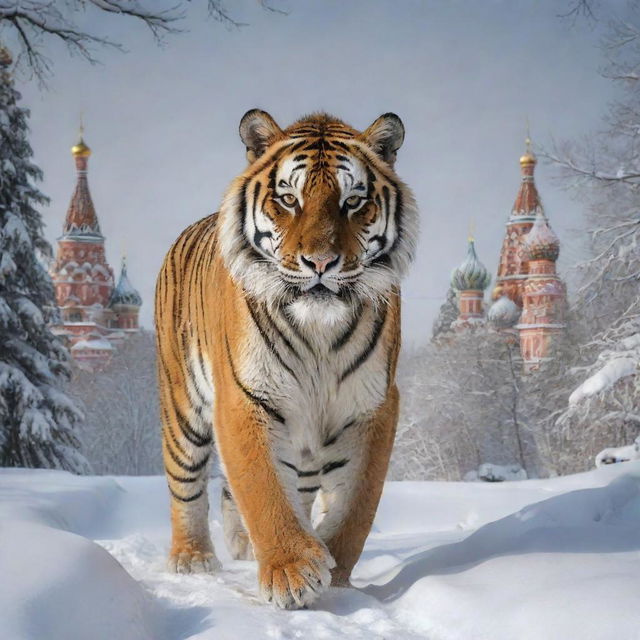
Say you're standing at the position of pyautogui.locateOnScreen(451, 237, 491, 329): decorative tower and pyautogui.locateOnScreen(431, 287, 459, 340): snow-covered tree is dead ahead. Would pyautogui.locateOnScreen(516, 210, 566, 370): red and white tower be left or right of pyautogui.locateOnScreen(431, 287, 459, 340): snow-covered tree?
left

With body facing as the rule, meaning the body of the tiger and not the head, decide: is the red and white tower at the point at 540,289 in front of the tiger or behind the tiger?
behind

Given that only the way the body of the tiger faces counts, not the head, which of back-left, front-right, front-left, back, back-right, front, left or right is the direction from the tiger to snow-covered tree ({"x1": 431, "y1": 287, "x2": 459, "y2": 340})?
back

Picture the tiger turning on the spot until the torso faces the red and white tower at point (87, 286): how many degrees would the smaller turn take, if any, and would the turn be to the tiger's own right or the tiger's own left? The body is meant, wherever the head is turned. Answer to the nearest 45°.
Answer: approximately 180°

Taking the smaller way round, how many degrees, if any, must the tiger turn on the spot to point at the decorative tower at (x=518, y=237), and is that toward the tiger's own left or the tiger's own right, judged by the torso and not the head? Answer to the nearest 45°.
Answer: approximately 180°

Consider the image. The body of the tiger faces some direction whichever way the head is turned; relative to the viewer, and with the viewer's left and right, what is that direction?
facing the viewer

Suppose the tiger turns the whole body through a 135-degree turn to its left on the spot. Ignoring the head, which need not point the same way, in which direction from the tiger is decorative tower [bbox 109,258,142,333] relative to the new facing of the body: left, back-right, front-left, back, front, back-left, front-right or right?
front-left

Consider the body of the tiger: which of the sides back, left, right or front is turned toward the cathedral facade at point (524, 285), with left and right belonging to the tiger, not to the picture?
back

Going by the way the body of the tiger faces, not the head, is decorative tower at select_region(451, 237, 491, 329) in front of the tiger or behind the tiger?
behind
